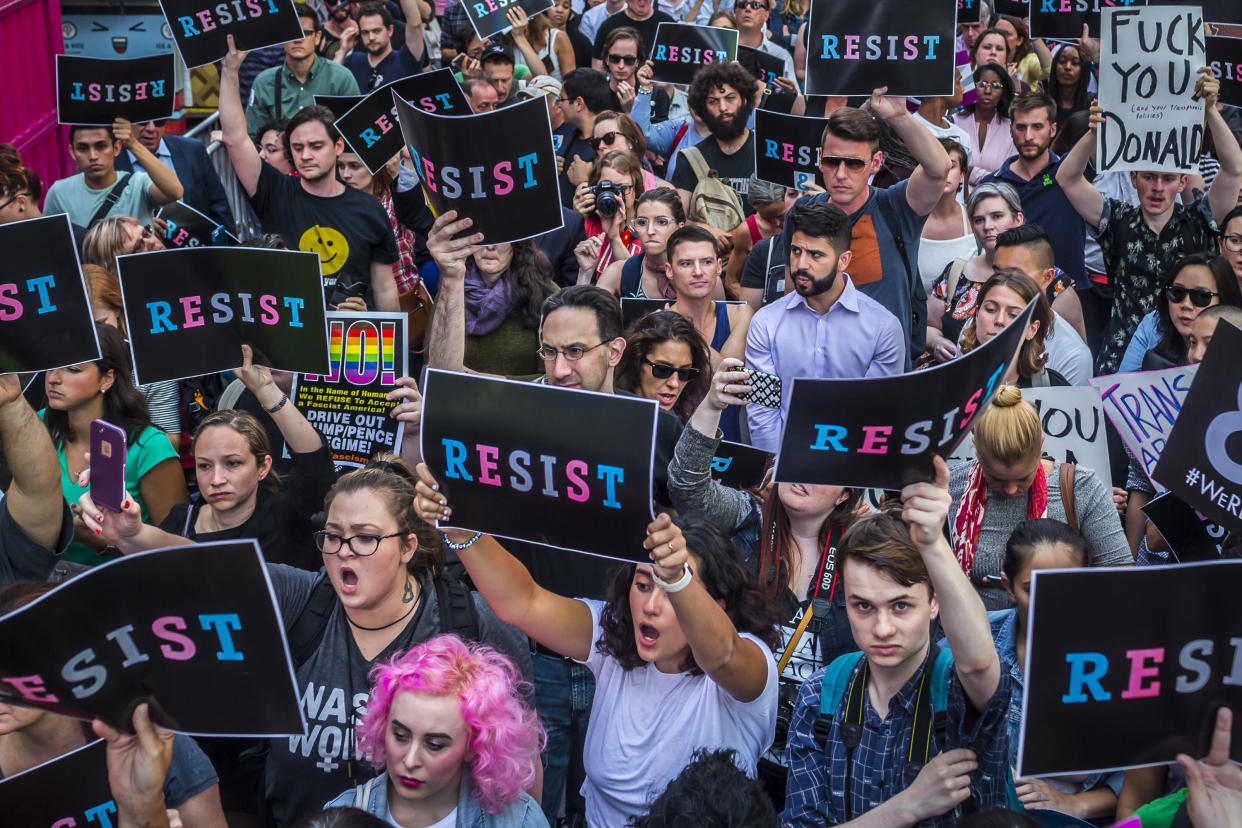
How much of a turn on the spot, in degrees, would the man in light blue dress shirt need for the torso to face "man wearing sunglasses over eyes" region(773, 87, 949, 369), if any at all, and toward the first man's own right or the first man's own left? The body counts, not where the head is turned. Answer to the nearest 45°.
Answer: approximately 180°

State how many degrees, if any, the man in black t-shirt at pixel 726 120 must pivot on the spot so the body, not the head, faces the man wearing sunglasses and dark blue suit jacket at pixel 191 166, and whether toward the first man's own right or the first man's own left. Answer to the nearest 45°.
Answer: approximately 90° to the first man's own right

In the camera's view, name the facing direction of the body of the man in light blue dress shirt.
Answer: toward the camera

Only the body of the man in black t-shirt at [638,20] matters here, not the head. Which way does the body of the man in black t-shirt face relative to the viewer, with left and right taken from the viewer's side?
facing the viewer

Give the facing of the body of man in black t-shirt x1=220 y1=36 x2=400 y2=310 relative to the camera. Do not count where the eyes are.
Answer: toward the camera

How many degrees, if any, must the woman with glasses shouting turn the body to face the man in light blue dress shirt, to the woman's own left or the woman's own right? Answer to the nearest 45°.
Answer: approximately 180°

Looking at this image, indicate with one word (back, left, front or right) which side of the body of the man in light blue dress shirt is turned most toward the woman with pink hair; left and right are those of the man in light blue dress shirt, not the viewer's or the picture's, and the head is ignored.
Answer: front

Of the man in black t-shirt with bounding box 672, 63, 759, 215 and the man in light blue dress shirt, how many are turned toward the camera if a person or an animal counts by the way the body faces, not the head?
2

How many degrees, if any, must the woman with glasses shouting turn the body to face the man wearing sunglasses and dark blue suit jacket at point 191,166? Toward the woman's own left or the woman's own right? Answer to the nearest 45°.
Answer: approximately 135° to the woman's own right

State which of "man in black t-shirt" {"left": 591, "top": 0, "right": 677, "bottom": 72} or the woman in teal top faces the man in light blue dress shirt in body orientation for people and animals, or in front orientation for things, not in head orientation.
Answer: the man in black t-shirt

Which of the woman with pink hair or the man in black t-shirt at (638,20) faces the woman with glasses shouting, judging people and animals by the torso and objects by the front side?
the man in black t-shirt

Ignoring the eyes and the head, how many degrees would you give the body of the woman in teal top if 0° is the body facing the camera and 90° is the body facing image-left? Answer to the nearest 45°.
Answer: approximately 45°

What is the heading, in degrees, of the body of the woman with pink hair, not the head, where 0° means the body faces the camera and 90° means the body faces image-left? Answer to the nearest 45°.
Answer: approximately 45°
